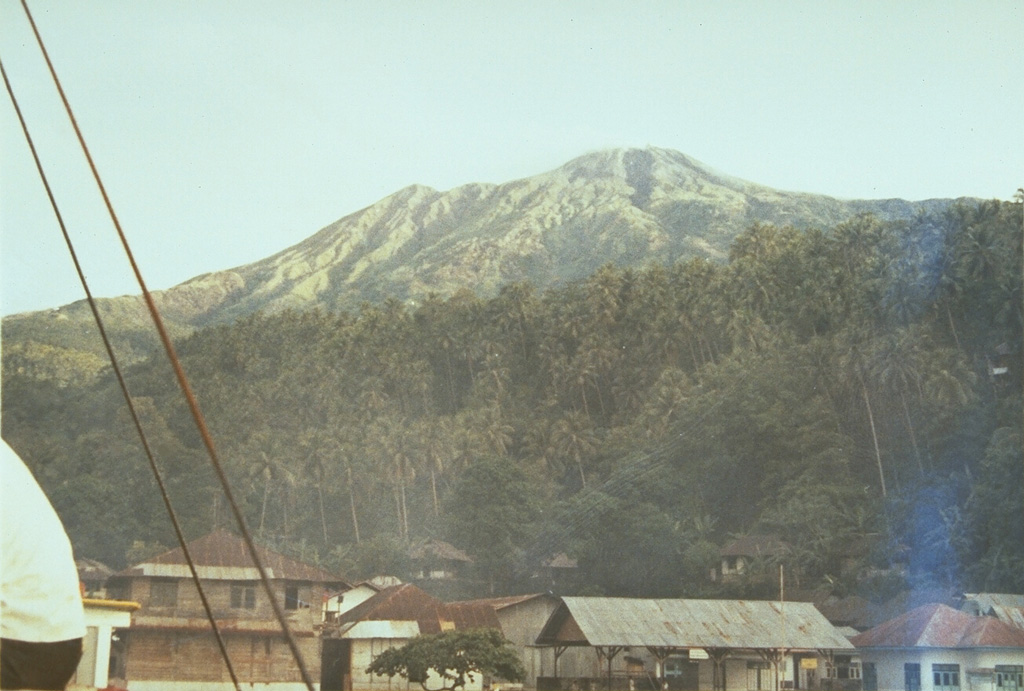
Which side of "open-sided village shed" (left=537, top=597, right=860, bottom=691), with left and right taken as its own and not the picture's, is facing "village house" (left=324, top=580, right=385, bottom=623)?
right

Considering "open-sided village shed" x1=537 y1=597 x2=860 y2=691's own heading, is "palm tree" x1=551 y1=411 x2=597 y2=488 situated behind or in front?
behind

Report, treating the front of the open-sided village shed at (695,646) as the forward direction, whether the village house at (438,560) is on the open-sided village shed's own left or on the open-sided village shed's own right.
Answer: on the open-sided village shed's own right

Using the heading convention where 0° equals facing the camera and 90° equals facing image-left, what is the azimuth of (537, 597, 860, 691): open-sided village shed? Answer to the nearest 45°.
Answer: approximately 0°

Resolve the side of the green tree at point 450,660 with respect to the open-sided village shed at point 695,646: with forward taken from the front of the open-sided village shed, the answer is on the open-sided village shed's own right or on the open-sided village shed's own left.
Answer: on the open-sided village shed's own right

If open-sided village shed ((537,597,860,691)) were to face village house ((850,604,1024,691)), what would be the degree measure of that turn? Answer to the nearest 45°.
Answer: approximately 90° to its left

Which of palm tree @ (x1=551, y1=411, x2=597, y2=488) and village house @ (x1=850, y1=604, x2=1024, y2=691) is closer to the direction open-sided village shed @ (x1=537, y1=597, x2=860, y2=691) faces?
the village house

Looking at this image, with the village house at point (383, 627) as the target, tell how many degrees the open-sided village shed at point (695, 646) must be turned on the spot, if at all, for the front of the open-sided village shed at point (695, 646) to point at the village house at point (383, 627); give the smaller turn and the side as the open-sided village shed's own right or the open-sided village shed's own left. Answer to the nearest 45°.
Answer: approximately 90° to the open-sided village shed's own right

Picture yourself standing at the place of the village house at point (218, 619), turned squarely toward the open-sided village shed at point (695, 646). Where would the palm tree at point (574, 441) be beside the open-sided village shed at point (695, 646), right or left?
left

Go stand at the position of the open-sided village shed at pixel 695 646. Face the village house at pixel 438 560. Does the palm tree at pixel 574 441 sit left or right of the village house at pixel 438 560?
right
